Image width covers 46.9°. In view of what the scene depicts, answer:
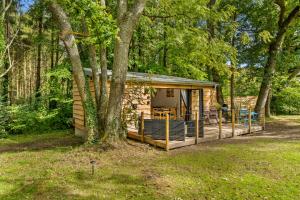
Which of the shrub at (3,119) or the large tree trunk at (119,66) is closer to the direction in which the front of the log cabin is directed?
the large tree trunk

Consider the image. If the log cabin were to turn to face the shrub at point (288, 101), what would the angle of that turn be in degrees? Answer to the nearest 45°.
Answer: approximately 90° to its left

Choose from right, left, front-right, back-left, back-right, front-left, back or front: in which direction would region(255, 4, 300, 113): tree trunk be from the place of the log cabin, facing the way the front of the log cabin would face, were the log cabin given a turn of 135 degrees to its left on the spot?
front-right

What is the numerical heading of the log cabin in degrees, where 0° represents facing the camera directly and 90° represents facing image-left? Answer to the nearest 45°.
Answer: approximately 315°

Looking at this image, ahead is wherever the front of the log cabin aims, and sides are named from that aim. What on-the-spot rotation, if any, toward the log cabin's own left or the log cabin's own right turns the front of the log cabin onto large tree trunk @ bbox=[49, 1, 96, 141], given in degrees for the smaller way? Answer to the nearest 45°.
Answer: approximately 90° to the log cabin's own right

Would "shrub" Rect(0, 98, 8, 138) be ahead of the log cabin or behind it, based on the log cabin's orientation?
behind
